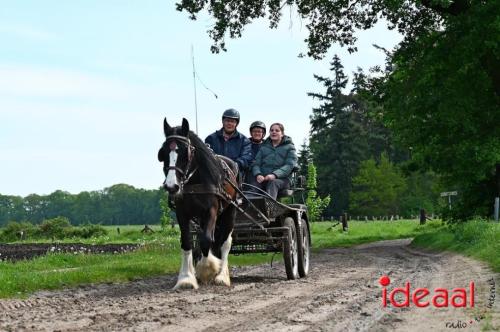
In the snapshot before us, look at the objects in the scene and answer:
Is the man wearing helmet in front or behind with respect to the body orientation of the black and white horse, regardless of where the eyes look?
behind

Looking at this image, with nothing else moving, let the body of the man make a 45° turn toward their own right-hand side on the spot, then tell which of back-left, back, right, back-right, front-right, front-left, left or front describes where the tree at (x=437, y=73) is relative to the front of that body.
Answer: back

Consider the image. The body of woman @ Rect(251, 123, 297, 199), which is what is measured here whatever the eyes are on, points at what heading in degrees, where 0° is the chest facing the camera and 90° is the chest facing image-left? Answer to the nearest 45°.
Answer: approximately 45°

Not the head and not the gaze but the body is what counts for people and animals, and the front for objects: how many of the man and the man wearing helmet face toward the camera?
2

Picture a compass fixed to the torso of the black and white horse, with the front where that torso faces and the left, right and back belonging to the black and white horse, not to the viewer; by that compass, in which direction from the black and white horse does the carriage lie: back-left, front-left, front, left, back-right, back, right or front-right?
back

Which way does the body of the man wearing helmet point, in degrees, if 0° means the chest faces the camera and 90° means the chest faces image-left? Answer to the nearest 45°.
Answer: approximately 0°

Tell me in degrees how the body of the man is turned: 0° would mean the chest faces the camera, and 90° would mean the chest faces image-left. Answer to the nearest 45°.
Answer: approximately 0°

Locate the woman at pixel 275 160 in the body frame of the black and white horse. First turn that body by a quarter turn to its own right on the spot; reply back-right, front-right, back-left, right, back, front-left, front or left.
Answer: right
